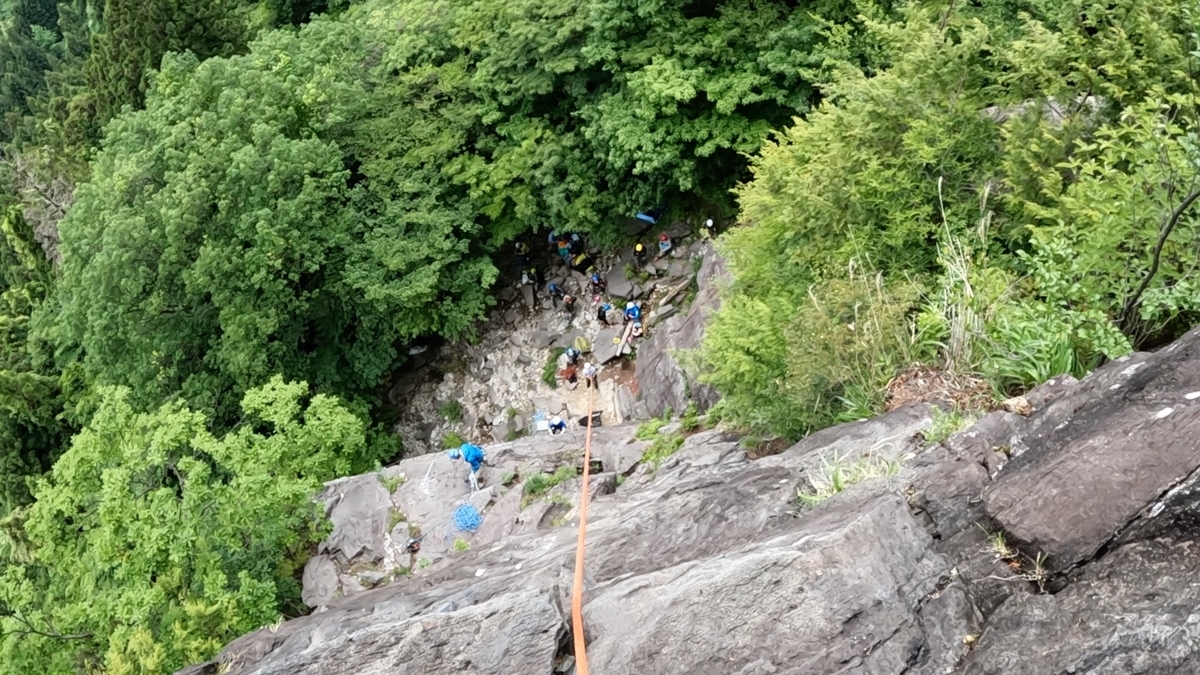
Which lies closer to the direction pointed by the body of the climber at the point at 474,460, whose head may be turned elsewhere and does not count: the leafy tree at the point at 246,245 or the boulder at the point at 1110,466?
the leafy tree

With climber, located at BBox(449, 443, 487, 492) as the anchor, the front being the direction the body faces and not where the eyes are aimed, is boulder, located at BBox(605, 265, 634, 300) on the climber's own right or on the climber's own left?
on the climber's own right

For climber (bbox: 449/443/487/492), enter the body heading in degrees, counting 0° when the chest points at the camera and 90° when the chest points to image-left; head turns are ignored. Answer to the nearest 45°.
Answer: approximately 90°

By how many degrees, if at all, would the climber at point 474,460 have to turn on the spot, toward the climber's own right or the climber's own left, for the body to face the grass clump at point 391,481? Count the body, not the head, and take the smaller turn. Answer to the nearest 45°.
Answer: approximately 45° to the climber's own right

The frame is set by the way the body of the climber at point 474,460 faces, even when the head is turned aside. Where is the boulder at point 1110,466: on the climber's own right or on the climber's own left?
on the climber's own left
